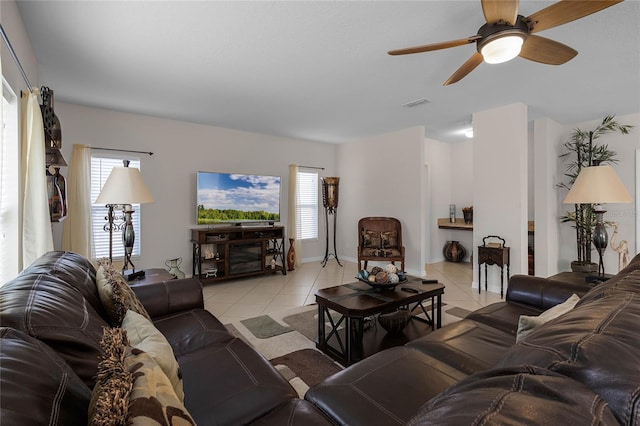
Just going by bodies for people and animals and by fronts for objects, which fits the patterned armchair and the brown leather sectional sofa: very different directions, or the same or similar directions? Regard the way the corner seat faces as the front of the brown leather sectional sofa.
very different directions

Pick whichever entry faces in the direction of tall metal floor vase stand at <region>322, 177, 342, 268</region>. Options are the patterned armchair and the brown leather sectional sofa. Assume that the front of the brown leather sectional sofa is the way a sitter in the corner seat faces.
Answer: the brown leather sectional sofa

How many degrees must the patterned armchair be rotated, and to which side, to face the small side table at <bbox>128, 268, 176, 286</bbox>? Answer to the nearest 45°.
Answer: approximately 45° to its right

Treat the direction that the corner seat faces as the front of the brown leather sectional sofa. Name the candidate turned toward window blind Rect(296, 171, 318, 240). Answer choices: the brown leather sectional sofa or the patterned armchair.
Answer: the brown leather sectional sofa

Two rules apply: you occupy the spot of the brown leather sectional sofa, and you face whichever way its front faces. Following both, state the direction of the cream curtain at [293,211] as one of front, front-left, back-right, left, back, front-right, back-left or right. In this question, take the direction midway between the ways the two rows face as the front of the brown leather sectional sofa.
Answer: front

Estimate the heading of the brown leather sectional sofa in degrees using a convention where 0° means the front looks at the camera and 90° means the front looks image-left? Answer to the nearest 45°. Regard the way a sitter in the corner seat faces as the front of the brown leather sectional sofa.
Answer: approximately 180°

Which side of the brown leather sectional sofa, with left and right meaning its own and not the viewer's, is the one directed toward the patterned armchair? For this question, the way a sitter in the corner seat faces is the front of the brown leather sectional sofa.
front

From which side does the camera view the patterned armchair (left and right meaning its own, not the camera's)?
front

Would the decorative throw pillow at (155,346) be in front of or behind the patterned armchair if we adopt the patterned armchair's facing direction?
in front

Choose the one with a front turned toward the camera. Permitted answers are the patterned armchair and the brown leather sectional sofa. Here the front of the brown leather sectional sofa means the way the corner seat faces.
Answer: the patterned armchair

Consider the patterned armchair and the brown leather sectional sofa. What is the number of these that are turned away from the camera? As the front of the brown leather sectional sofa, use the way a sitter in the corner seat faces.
1

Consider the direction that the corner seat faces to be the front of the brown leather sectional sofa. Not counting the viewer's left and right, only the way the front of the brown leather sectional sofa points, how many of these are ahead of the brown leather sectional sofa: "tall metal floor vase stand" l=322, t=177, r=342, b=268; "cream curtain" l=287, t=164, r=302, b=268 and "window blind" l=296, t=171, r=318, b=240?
3

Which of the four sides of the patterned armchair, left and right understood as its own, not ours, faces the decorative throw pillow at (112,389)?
front

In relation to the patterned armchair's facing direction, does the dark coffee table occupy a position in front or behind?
in front

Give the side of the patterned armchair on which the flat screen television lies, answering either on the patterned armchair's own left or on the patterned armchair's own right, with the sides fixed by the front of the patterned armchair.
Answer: on the patterned armchair's own right

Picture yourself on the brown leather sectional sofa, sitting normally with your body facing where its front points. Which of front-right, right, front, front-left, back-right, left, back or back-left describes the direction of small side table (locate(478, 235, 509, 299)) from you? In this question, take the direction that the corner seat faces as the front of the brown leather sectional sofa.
front-right
